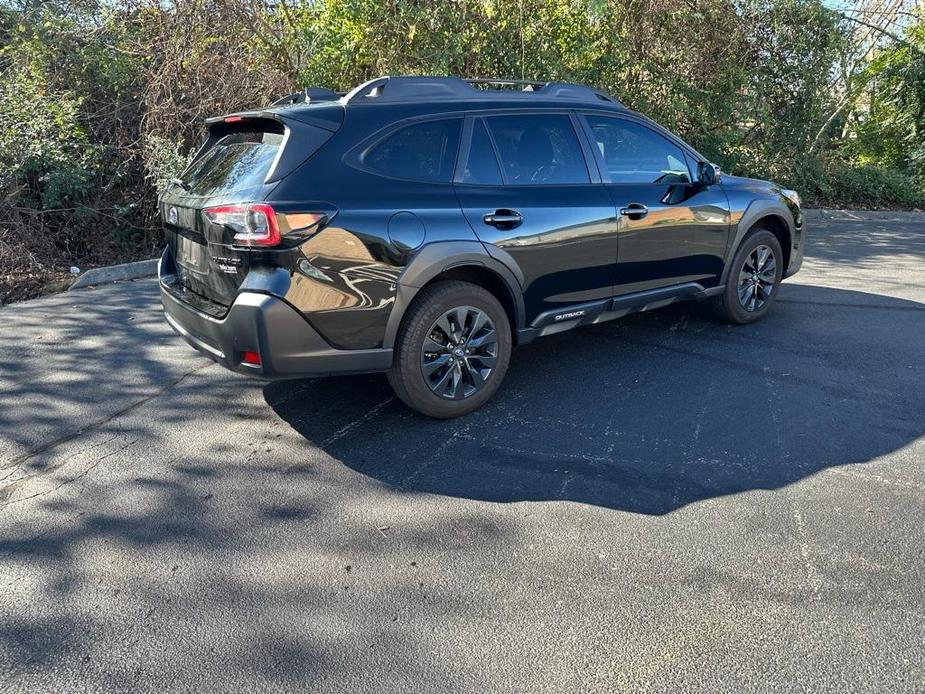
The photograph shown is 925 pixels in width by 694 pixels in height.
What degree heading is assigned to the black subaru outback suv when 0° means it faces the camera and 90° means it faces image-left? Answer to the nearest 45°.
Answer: approximately 225°

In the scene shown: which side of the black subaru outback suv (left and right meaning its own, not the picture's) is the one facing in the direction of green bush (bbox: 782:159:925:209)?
front

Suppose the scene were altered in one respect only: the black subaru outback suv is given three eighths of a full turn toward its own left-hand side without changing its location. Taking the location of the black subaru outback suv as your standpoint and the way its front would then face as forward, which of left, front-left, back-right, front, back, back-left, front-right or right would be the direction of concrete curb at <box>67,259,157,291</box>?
front-right
